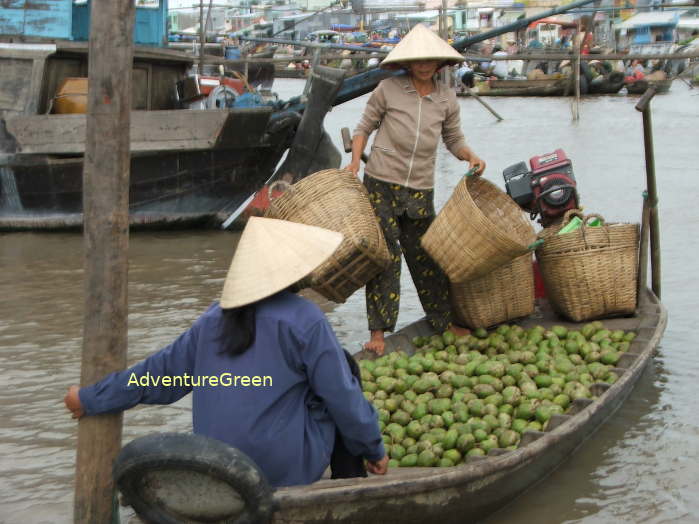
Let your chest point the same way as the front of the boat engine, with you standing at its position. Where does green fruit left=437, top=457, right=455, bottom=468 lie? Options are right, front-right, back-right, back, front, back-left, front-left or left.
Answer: front

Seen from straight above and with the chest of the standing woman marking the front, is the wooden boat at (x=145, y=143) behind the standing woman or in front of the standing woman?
behind

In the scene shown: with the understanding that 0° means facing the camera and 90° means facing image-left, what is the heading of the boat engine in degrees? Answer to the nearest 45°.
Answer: approximately 0°

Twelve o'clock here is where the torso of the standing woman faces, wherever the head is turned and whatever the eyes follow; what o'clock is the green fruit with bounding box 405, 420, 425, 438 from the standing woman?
The green fruit is roughly at 12 o'clock from the standing woman.

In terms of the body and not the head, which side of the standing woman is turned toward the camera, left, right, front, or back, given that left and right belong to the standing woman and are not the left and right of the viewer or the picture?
front

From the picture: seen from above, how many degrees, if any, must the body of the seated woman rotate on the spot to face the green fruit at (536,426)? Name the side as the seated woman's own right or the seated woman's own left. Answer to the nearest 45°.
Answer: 0° — they already face it
